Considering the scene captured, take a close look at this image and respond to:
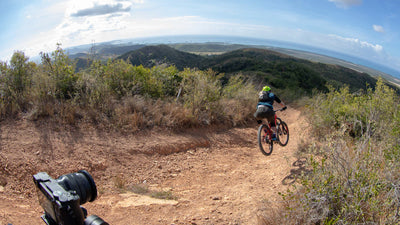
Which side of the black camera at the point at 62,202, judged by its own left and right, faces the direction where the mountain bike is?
front

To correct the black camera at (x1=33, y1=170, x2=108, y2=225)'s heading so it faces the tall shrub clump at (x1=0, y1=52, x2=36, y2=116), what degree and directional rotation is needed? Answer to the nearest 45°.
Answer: approximately 45° to its left

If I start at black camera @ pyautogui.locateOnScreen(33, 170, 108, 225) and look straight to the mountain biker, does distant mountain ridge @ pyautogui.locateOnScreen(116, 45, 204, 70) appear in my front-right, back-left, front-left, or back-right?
front-left

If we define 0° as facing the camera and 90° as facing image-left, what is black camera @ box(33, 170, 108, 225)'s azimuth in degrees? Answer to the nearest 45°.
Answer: approximately 225°
